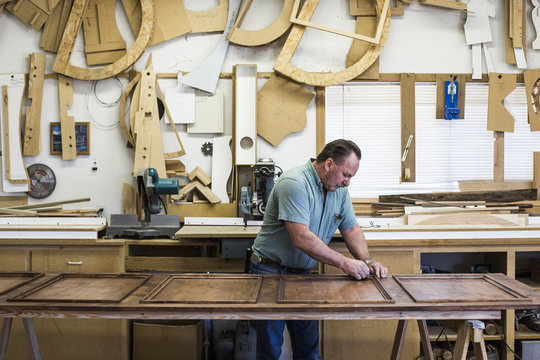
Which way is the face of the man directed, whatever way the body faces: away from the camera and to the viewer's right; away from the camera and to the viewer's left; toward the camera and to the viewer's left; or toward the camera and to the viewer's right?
toward the camera and to the viewer's right

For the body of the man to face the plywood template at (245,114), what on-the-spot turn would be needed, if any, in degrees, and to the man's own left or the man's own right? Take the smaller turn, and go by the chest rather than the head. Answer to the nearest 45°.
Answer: approximately 180°

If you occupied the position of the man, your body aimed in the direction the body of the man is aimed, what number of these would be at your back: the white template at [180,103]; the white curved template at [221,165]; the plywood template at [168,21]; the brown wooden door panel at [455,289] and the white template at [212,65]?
4

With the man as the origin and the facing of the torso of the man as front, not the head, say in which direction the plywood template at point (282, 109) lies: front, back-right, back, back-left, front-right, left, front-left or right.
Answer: back-left

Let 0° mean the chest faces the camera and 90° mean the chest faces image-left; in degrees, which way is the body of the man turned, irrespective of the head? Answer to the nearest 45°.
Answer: approximately 315°

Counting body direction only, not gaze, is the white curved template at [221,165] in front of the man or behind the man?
behind

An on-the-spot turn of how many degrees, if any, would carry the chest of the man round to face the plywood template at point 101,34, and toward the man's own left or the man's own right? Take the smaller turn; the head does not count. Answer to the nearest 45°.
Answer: approximately 180°

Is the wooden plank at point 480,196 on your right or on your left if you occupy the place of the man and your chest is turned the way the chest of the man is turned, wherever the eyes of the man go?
on your left

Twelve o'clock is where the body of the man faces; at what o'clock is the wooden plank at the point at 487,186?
The wooden plank is roughly at 9 o'clock from the man.

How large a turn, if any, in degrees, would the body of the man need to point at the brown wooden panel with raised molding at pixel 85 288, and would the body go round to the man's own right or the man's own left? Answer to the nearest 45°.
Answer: approximately 90° to the man's own right

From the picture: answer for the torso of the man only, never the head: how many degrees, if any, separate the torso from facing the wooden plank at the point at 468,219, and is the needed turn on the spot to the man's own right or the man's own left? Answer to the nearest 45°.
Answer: approximately 90° to the man's own left

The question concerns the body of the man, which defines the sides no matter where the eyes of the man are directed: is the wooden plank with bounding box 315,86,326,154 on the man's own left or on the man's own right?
on the man's own left

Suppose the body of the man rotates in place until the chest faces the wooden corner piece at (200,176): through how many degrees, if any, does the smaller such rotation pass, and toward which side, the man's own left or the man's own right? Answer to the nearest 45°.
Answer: approximately 180°

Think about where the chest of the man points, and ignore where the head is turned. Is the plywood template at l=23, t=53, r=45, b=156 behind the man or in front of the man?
behind

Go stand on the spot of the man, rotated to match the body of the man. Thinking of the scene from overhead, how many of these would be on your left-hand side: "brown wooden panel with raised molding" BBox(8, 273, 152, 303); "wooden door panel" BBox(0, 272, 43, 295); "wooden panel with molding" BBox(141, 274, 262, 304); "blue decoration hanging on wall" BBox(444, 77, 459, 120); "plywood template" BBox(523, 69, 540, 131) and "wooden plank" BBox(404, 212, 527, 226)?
3

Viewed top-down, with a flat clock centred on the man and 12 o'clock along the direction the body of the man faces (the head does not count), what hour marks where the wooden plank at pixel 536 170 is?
The wooden plank is roughly at 9 o'clock from the man.
